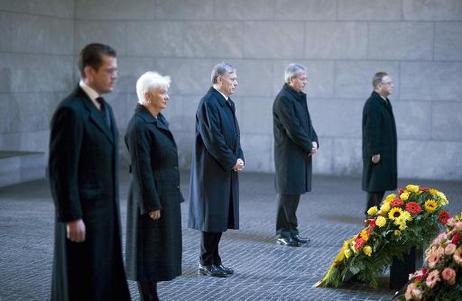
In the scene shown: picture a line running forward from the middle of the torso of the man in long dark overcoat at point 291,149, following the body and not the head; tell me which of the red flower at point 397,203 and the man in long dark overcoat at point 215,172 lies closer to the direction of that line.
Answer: the red flower

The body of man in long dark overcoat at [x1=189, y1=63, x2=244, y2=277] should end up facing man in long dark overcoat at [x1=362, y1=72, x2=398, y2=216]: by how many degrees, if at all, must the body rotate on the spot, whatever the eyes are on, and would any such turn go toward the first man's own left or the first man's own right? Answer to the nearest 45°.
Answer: approximately 45° to the first man's own left

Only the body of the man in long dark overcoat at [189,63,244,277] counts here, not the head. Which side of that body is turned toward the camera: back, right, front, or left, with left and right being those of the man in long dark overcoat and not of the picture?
right

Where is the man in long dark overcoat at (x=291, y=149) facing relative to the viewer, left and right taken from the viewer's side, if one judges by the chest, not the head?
facing to the right of the viewer

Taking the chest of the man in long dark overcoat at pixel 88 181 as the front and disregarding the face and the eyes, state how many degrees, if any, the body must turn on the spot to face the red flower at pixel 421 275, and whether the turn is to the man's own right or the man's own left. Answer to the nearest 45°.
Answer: approximately 45° to the man's own left

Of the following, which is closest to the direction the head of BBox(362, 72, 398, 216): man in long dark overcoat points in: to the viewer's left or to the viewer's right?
to the viewer's right

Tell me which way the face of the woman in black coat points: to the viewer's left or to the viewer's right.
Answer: to the viewer's right

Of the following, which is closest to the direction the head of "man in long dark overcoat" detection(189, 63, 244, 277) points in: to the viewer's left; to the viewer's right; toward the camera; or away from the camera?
to the viewer's right

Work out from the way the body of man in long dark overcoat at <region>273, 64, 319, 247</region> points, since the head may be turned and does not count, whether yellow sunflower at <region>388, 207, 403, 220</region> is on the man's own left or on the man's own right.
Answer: on the man's own right

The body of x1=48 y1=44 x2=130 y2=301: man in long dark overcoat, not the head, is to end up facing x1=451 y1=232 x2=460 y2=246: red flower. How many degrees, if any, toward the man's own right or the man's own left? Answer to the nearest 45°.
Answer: approximately 45° to the man's own left
